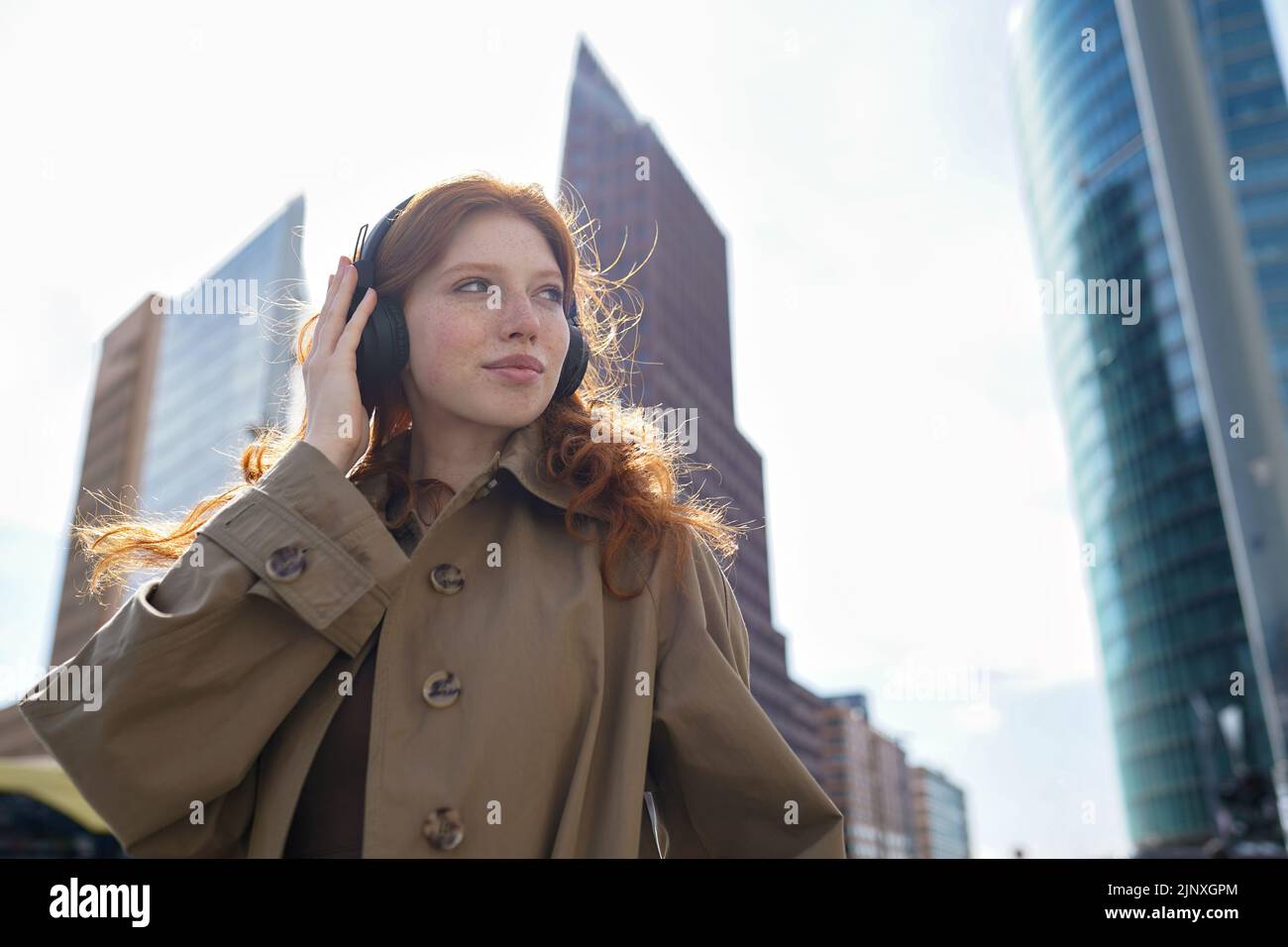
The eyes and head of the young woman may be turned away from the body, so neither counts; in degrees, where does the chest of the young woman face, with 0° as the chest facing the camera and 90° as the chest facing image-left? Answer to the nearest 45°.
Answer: approximately 0°

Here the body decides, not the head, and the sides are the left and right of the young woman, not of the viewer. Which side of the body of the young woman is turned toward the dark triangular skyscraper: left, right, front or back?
back
